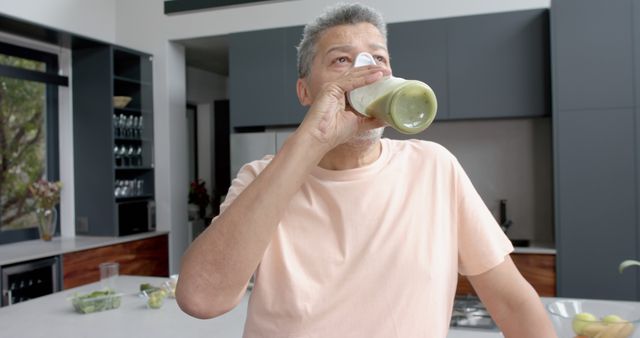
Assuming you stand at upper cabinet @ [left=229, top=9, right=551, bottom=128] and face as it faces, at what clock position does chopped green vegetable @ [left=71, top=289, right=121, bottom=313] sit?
The chopped green vegetable is roughly at 1 o'clock from the upper cabinet.

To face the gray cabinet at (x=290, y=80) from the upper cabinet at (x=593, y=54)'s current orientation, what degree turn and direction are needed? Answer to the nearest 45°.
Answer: approximately 90° to its right

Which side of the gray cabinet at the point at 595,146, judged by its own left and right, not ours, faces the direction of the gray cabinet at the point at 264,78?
right

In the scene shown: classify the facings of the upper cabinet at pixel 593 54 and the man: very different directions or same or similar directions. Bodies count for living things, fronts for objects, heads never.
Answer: same or similar directions

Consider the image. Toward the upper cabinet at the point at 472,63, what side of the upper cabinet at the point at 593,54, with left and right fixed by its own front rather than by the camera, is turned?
right

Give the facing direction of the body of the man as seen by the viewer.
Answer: toward the camera

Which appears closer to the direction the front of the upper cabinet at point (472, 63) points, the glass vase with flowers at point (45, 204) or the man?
the man

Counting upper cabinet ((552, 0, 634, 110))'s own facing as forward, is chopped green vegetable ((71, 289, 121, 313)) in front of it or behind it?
in front

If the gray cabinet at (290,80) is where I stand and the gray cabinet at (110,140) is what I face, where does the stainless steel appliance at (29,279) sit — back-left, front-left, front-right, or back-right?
front-left

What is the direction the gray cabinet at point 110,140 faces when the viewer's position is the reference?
facing the viewer and to the right of the viewer

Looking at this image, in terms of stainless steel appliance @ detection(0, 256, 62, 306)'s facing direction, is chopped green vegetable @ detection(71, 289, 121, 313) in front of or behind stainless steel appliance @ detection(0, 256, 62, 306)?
in front

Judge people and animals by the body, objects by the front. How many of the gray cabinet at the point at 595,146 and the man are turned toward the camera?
2

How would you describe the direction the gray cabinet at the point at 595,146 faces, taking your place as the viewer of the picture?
facing the viewer

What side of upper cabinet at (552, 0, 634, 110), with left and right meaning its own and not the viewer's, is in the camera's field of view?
front
